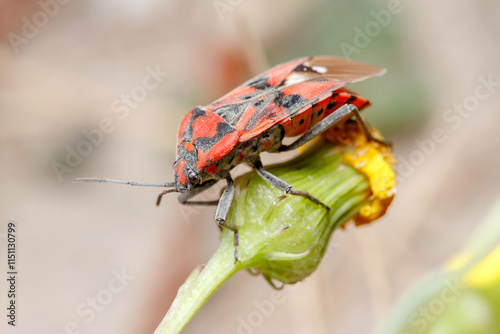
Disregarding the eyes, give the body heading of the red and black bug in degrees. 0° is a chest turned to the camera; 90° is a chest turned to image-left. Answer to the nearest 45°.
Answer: approximately 45°
